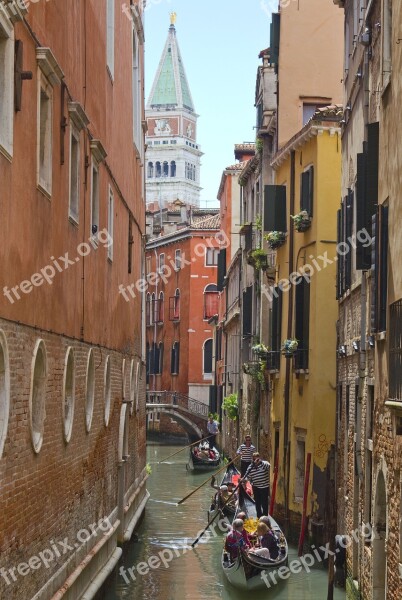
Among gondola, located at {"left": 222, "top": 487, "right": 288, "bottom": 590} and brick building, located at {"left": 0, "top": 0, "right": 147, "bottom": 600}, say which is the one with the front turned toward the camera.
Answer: the gondola

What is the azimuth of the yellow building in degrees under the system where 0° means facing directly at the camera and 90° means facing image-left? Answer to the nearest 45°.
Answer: approximately 45°

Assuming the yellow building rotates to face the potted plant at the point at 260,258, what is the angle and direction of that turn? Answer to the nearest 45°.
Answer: approximately 135° to its right

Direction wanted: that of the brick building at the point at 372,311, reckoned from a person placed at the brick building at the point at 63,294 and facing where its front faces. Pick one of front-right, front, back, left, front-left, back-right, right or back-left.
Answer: front

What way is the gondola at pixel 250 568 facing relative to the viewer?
toward the camera

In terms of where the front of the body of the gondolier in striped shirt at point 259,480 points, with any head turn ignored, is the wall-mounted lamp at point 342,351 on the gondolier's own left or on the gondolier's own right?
on the gondolier's own left

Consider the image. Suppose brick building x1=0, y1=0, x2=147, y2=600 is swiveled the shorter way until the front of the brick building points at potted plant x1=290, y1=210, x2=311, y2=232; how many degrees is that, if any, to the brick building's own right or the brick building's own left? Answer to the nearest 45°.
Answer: approximately 45° to the brick building's own left

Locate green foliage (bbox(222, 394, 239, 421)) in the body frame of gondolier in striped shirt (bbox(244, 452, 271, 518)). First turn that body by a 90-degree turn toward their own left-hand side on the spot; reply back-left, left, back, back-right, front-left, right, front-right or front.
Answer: back-left

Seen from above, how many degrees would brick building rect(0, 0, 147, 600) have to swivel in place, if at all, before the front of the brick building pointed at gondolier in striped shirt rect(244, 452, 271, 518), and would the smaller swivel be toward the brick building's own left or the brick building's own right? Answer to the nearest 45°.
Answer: approximately 90° to the brick building's own left

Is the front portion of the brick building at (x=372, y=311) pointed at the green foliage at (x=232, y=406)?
no

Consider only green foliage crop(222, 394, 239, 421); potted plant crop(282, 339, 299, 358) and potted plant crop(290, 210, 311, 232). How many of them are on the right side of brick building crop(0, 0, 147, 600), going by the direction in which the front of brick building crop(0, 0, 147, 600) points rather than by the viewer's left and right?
0

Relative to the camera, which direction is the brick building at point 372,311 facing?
to the viewer's left

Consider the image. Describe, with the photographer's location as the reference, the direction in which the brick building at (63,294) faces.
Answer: facing to the right of the viewer

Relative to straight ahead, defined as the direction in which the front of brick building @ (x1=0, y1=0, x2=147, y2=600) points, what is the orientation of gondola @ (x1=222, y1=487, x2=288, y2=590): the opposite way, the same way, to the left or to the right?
to the right
